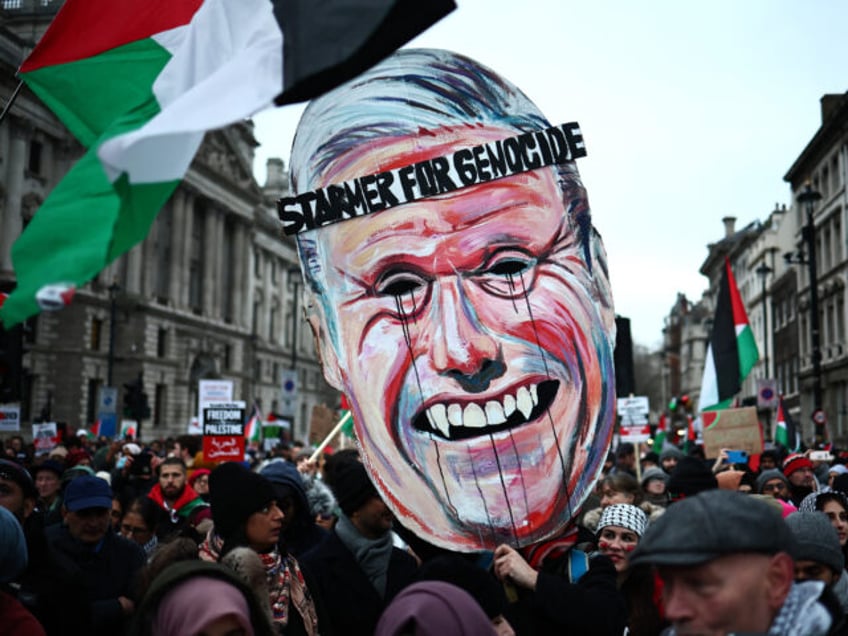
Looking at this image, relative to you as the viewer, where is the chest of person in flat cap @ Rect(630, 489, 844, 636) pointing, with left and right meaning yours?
facing the viewer and to the left of the viewer

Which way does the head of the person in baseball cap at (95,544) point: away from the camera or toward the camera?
toward the camera

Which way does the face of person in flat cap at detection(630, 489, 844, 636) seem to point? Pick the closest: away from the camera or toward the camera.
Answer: toward the camera

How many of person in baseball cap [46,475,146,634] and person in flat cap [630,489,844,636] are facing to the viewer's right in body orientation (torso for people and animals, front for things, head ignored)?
0

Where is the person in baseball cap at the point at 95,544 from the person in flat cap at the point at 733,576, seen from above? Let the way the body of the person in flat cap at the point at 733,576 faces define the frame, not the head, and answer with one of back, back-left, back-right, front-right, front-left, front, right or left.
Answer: right

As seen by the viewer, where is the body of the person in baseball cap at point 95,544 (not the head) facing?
toward the camera
